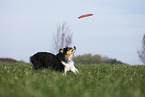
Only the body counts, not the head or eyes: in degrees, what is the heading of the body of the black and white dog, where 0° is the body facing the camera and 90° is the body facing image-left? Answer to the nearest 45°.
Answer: approximately 270°
